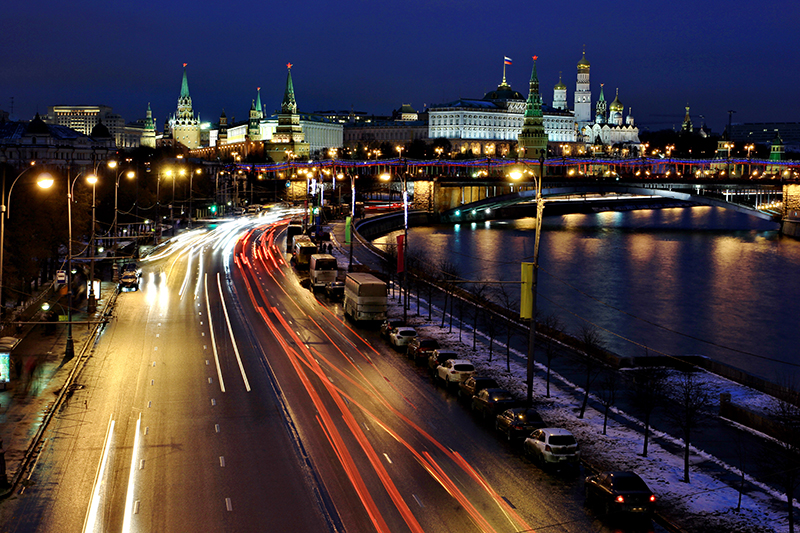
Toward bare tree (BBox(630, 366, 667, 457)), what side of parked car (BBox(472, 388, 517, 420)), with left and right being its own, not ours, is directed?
right

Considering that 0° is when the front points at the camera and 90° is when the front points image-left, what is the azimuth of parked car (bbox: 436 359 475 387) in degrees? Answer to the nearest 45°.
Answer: approximately 135°

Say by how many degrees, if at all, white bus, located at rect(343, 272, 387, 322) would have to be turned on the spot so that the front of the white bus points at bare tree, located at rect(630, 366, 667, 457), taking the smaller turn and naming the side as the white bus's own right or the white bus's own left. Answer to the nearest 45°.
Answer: approximately 180°

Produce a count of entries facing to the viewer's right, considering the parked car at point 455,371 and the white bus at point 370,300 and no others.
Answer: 0

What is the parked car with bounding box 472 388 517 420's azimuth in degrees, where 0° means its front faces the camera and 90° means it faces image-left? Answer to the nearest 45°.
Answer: approximately 135°

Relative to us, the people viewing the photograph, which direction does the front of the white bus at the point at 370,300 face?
facing away from the viewer and to the left of the viewer

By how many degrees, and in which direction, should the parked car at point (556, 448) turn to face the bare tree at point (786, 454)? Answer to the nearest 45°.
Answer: approximately 135° to its right

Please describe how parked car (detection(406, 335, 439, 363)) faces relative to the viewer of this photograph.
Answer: facing away from the viewer and to the left of the viewer

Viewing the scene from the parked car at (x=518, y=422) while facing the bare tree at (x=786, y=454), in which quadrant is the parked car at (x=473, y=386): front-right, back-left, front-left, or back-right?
back-left

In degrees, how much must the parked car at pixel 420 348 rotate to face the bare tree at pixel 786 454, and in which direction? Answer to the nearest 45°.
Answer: approximately 180°

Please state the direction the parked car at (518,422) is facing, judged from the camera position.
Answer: facing away from the viewer and to the left of the viewer

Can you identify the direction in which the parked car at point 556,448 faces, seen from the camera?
facing away from the viewer and to the left of the viewer

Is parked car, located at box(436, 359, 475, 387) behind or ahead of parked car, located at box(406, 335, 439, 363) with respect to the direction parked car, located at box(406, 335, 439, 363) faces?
behind
